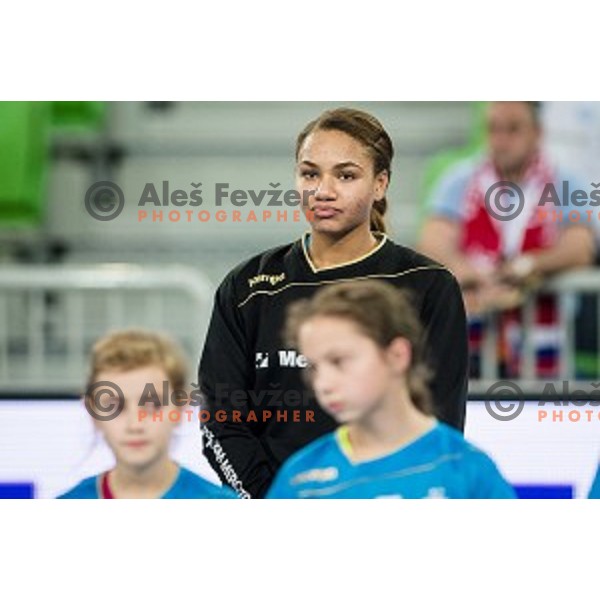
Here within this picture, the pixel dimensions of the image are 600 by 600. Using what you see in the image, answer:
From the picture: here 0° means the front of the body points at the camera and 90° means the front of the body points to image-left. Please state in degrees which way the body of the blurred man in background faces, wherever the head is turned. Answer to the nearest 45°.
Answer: approximately 0°

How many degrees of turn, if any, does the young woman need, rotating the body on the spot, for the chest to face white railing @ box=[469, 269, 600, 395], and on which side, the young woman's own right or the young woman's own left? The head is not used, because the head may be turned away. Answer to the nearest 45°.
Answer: approximately 180°

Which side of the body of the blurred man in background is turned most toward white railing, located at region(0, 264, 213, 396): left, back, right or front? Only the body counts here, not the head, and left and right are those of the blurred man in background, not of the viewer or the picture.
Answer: right

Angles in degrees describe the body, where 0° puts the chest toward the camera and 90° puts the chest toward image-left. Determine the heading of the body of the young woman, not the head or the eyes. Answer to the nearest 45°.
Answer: approximately 45°
